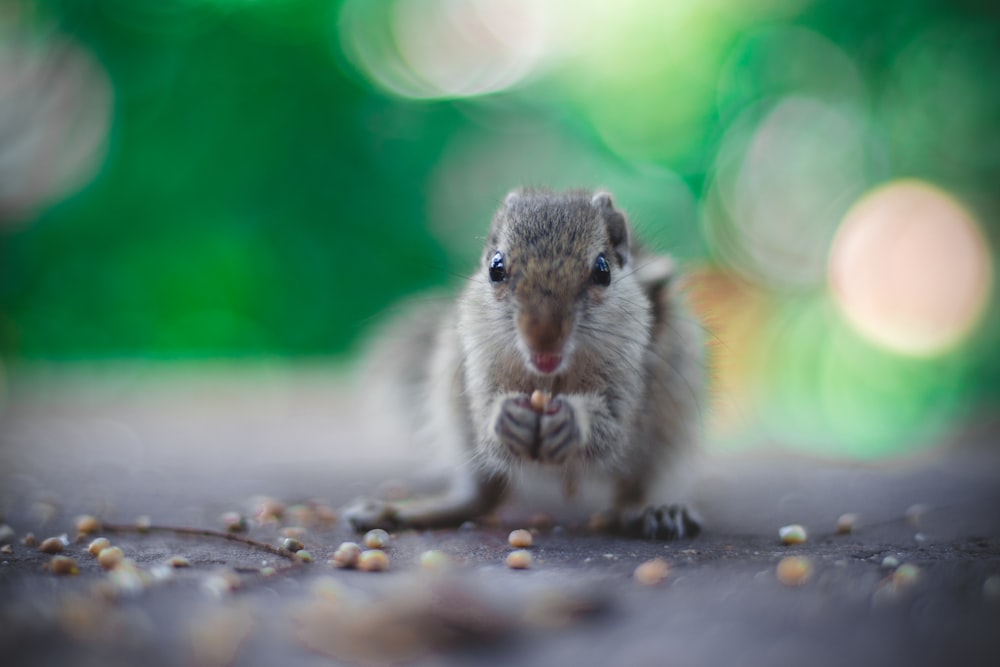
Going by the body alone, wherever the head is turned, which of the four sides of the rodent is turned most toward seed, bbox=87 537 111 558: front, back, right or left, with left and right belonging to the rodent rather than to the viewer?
right

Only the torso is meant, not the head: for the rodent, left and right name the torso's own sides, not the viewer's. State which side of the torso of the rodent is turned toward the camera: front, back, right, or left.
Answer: front

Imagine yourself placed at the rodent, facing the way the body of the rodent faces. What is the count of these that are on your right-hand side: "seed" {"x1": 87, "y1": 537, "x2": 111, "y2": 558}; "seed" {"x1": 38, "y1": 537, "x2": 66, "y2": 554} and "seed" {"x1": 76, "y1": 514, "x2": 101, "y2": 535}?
3

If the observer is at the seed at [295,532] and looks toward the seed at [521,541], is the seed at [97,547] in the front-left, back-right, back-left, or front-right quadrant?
back-right

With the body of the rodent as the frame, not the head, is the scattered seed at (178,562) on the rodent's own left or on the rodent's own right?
on the rodent's own right

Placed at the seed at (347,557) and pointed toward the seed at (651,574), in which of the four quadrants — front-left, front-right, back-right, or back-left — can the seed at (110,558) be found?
back-right

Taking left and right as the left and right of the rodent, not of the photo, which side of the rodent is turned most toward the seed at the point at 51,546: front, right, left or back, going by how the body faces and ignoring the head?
right
